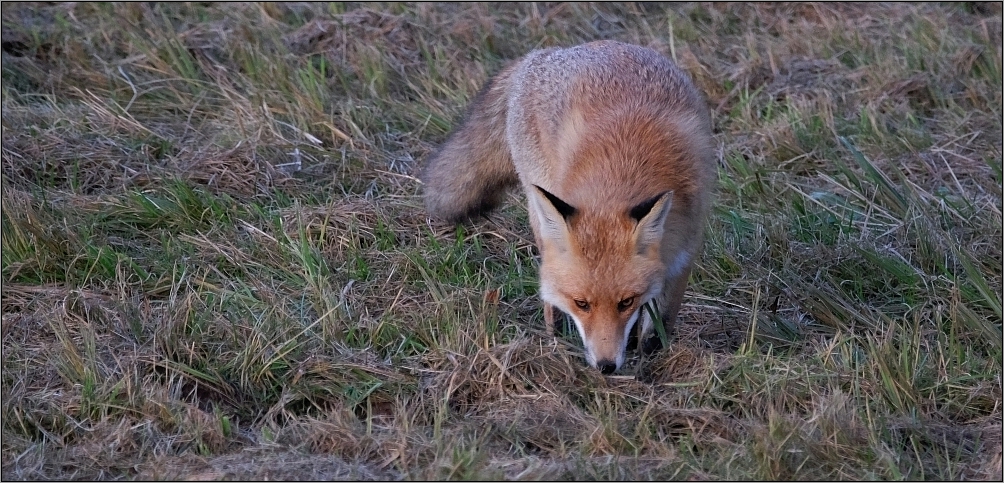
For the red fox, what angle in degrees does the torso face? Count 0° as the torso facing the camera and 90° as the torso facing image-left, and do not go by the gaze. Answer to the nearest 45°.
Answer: approximately 0°
